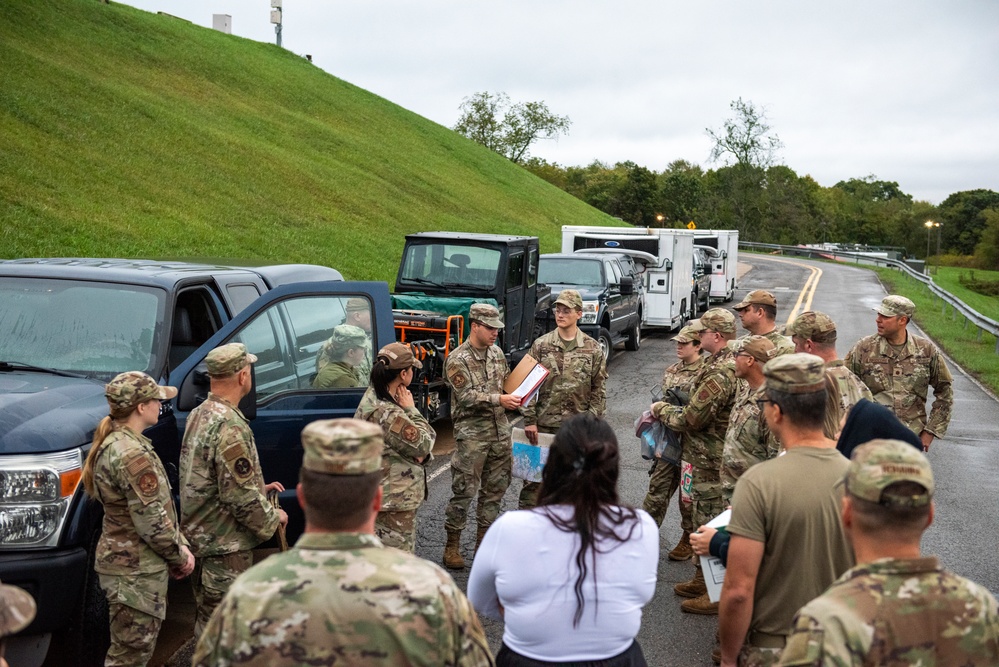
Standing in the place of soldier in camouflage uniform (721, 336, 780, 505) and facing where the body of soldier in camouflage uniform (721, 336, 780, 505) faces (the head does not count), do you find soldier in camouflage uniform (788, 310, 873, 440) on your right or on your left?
on your right

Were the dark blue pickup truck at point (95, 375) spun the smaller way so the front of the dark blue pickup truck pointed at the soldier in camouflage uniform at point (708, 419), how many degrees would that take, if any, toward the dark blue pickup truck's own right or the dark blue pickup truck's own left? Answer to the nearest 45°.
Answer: approximately 135° to the dark blue pickup truck's own left

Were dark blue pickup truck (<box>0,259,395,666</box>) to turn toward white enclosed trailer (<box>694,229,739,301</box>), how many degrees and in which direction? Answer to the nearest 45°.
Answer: approximately 180°

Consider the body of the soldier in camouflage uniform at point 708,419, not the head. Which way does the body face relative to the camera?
to the viewer's left

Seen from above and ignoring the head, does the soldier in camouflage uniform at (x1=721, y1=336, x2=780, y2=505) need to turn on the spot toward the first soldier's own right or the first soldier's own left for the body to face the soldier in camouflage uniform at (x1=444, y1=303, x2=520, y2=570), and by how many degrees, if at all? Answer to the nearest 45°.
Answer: approximately 45° to the first soldier's own right

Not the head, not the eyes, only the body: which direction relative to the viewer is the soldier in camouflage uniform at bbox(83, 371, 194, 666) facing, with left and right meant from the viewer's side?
facing to the right of the viewer

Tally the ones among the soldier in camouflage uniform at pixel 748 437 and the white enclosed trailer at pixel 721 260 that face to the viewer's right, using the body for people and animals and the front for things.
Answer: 0

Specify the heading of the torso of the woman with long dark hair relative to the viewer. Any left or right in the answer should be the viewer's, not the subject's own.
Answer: facing away from the viewer

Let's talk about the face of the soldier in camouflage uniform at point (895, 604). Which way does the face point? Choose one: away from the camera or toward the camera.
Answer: away from the camera

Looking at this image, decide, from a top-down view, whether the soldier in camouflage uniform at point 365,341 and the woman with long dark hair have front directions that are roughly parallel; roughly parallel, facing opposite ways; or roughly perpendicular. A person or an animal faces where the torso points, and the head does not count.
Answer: roughly perpendicular

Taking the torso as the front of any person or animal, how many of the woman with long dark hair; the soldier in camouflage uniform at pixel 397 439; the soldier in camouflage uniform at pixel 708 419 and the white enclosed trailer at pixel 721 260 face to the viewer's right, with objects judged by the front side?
1

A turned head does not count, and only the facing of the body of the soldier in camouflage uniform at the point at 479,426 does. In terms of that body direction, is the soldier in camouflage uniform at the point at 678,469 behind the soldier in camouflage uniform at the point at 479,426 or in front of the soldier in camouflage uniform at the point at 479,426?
in front

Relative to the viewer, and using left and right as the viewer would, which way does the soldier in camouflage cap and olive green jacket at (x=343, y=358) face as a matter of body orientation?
facing to the right of the viewer

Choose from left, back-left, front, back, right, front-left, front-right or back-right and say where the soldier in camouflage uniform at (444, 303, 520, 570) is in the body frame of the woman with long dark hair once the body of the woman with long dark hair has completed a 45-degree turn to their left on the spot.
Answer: front-right

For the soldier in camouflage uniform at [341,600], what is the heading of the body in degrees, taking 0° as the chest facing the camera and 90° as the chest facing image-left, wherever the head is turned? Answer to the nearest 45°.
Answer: approximately 180°

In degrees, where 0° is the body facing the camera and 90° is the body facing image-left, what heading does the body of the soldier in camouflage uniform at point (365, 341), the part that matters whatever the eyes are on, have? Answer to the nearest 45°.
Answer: approximately 270°
